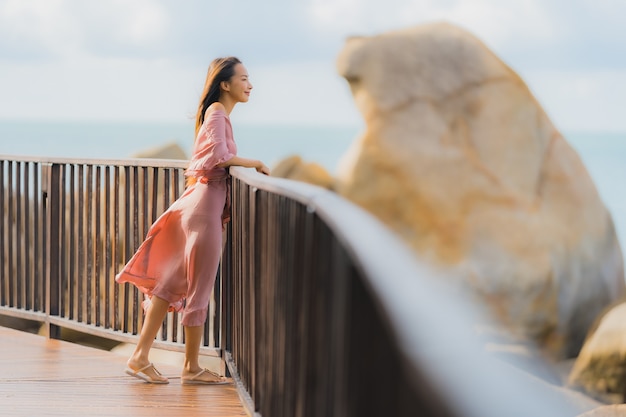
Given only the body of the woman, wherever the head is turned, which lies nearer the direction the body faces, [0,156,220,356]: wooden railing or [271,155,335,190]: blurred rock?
the blurred rock

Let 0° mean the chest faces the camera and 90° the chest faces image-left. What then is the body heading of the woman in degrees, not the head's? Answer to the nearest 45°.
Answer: approximately 270°

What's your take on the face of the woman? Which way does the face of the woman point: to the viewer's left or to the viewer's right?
to the viewer's right

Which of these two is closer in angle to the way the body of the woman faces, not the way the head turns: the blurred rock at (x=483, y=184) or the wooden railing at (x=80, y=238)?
the blurred rock
